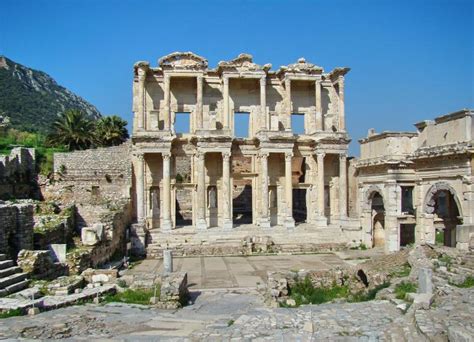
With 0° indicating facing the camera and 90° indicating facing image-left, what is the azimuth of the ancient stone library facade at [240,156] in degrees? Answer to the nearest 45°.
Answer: approximately 0°

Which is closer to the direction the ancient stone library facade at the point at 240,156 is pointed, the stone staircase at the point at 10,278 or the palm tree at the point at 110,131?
the stone staircase

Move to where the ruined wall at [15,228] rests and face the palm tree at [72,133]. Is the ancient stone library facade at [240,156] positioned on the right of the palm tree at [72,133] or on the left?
right

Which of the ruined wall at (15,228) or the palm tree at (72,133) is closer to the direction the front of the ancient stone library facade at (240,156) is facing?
the ruined wall

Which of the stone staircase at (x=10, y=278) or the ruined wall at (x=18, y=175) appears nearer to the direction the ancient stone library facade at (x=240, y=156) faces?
the stone staircase

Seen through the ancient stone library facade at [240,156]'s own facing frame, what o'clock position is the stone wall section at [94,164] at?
The stone wall section is roughly at 3 o'clock from the ancient stone library facade.

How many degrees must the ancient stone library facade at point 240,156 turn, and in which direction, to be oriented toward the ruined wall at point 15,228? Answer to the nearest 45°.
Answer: approximately 45° to its right
